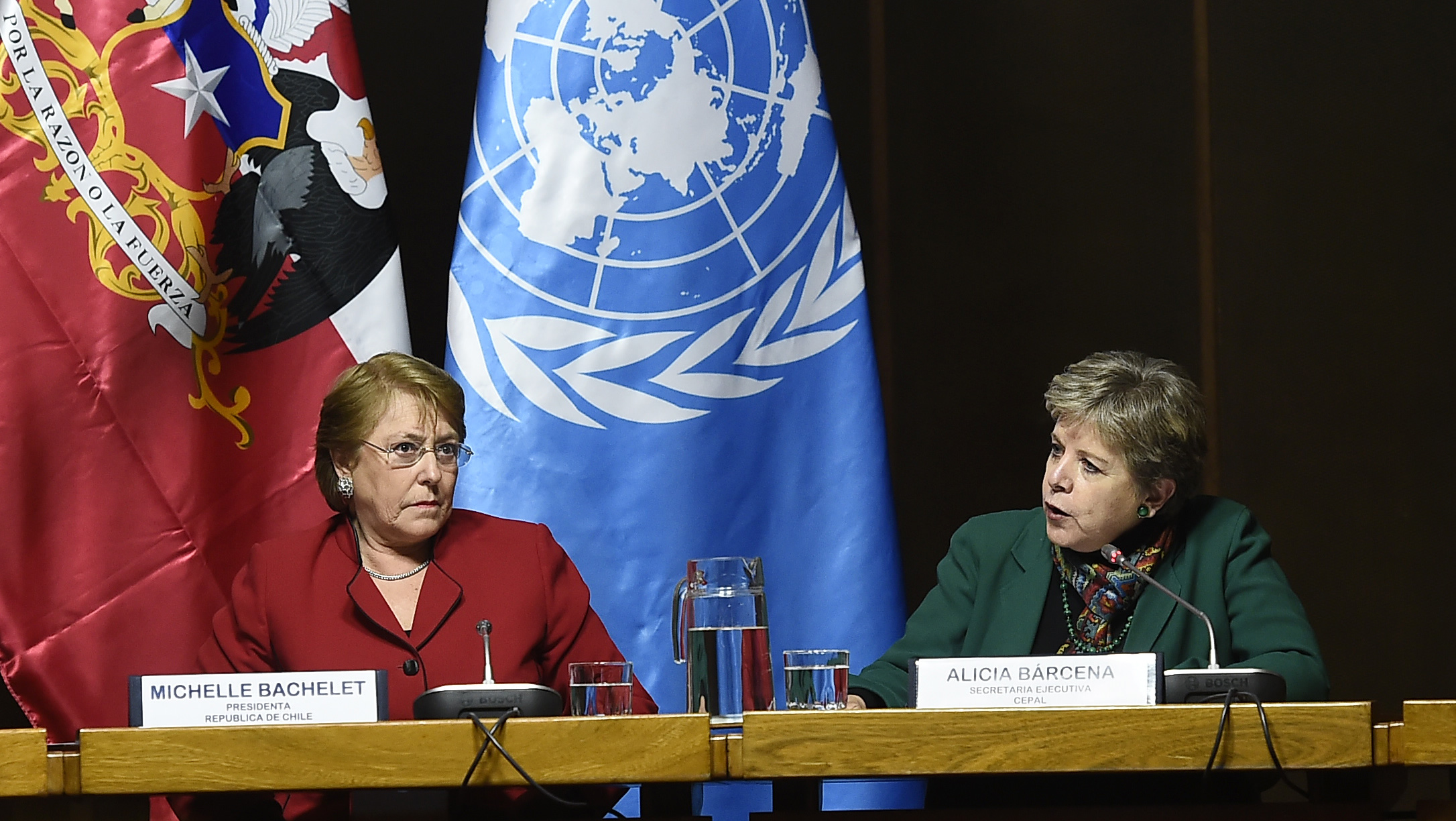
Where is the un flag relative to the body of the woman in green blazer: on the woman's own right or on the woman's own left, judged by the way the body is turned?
on the woman's own right

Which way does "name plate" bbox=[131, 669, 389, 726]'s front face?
toward the camera

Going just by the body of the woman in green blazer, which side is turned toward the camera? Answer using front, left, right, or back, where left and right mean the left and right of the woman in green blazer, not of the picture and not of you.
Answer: front

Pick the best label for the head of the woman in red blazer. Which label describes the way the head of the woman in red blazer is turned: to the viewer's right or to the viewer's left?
to the viewer's right

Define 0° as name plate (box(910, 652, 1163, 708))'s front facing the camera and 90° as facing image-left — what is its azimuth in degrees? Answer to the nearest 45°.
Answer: approximately 0°

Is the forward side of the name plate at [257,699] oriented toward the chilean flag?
no

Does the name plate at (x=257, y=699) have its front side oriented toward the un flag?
no

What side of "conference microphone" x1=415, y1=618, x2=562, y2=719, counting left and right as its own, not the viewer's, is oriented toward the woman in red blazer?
front

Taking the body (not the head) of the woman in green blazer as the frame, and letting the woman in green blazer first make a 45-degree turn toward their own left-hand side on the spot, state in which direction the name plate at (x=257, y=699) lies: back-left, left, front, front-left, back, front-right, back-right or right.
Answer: right

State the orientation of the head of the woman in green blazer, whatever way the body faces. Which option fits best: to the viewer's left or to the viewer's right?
to the viewer's left

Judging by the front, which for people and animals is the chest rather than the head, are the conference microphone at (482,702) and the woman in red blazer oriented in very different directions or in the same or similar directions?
very different directions

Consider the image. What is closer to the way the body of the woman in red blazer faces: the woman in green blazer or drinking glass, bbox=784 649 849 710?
the drinking glass
